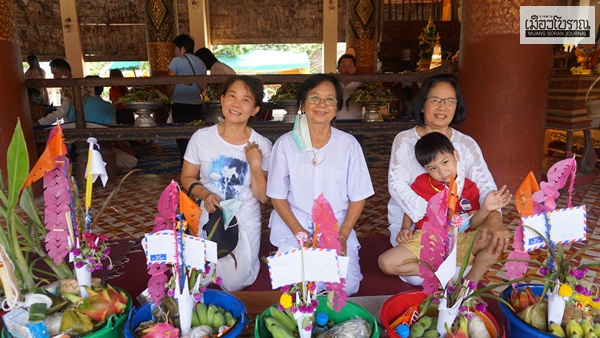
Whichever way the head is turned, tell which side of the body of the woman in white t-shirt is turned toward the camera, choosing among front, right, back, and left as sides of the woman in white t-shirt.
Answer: front

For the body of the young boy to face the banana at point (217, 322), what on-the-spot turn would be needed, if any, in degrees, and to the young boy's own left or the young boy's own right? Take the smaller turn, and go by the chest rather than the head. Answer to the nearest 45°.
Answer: approximately 45° to the young boy's own right

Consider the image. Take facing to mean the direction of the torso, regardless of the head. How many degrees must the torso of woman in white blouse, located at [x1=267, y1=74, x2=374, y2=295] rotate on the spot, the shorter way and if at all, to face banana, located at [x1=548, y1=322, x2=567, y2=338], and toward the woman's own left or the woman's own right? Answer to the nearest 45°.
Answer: approximately 45° to the woman's own left

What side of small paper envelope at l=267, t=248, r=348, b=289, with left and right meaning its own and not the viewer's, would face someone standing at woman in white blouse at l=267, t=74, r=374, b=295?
back

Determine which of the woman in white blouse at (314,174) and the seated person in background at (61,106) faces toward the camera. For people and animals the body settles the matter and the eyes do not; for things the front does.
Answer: the woman in white blouse

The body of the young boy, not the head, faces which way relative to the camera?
toward the camera

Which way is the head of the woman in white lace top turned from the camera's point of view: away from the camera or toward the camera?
toward the camera

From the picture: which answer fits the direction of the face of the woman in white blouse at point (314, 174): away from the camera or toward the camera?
toward the camera

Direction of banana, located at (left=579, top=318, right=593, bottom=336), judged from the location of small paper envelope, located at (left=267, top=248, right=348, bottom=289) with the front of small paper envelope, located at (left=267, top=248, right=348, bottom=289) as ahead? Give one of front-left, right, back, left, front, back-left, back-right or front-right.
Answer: left

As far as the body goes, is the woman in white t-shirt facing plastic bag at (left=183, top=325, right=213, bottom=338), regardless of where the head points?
yes

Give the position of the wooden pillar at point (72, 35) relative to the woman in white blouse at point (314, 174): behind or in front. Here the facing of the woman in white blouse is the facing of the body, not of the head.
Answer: behind

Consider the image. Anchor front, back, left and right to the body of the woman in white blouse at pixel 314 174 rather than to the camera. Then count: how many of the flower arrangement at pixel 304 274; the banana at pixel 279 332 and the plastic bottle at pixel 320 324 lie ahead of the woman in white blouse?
3

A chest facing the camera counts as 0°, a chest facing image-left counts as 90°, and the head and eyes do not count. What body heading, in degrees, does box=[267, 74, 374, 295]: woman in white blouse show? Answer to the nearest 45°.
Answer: approximately 0°

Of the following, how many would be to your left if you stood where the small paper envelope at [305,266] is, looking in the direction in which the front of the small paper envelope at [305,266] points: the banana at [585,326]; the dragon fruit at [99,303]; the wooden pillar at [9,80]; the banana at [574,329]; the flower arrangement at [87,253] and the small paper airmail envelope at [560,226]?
3

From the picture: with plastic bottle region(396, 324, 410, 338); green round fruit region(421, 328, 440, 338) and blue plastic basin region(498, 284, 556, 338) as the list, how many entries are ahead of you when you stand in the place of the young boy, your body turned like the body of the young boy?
3
